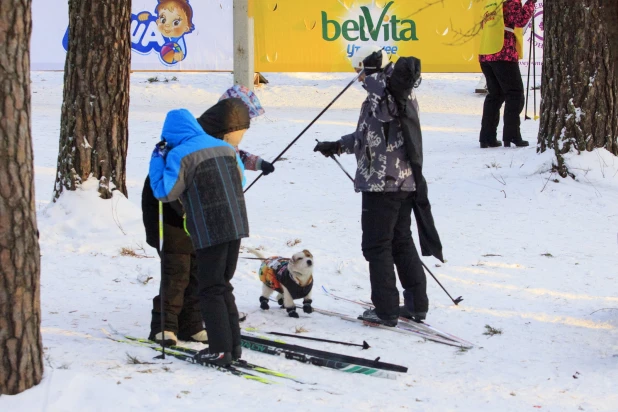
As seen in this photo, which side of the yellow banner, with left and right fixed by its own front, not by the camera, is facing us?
front

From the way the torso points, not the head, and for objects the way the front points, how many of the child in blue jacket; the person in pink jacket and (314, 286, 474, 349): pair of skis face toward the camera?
0

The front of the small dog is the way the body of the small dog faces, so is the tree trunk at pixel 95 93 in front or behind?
behind

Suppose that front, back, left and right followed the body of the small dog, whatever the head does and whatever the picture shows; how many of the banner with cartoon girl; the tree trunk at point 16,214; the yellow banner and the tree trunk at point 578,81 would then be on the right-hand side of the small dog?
1

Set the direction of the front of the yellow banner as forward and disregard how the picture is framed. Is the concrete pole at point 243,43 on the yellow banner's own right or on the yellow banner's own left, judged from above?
on the yellow banner's own right

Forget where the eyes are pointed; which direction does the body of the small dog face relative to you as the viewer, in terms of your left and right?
facing the viewer and to the right of the viewer

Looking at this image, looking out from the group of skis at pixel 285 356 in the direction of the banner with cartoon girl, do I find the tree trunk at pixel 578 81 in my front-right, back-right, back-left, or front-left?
front-right

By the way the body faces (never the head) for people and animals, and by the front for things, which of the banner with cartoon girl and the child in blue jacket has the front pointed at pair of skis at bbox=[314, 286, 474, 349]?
the banner with cartoon girl

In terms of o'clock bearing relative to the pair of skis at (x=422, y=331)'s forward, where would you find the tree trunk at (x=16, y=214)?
The tree trunk is roughly at 9 o'clock from the pair of skis.

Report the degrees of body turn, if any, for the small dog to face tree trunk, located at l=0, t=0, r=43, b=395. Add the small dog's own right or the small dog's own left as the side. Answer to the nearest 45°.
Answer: approximately 90° to the small dog's own right

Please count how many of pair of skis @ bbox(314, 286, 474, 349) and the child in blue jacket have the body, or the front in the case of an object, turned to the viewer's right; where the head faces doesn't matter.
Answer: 0

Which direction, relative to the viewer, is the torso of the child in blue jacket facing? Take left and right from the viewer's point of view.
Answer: facing away from the viewer and to the left of the viewer

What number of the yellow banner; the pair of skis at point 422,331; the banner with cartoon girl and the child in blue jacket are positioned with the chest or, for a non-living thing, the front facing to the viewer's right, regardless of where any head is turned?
0
